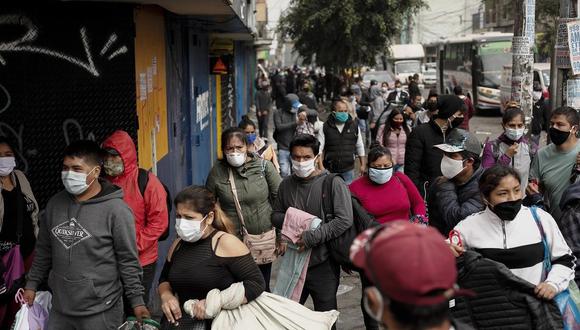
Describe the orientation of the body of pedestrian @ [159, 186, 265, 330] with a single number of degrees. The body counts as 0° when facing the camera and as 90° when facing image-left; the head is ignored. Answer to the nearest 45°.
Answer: approximately 45°

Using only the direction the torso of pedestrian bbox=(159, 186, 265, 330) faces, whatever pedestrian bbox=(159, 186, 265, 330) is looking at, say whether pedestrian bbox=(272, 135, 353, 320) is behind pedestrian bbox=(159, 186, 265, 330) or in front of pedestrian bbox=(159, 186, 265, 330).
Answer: behind

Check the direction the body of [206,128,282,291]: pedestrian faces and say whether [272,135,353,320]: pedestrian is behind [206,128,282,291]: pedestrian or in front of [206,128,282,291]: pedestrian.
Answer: in front

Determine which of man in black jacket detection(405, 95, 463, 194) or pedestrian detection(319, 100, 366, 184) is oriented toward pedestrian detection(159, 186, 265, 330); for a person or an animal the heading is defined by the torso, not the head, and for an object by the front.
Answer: pedestrian detection(319, 100, 366, 184)

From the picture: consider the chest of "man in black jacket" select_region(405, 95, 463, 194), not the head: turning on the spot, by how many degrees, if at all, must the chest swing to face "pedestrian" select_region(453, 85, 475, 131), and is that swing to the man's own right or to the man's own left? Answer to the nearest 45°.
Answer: approximately 90° to the man's own left

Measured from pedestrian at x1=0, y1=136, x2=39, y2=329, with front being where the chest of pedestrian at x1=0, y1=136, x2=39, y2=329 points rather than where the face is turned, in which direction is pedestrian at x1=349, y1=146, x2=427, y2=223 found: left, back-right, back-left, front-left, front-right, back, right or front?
left

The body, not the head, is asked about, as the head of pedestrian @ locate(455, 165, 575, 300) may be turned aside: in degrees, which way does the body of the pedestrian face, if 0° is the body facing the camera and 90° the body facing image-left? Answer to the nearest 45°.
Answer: approximately 0°

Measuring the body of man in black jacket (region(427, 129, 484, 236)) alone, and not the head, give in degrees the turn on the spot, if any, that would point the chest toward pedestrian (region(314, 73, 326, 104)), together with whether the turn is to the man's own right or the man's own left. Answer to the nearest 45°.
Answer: approximately 135° to the man's own right

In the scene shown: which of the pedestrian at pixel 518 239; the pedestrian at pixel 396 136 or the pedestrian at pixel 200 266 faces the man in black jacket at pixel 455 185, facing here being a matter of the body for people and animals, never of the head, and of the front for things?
the pedestrian at pixel 396 136

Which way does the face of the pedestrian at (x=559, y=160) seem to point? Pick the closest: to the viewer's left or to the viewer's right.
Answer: to the viewer's left

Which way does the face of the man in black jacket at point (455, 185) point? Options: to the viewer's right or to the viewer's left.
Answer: to the viewer's left

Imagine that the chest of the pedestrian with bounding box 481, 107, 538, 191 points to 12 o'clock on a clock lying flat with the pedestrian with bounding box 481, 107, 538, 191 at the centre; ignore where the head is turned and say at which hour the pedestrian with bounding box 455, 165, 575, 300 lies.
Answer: the pedestrian with bounding box 455, 165, 575, 300 is roughly at 12 o'clock from the pedestrian with bounding box 481, 107, 538, 191.
